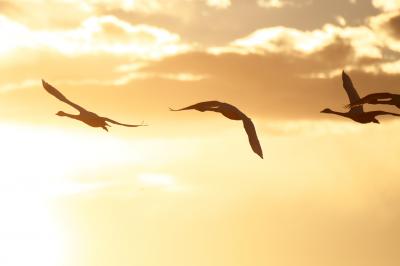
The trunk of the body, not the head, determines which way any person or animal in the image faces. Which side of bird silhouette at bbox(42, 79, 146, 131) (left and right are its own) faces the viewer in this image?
left

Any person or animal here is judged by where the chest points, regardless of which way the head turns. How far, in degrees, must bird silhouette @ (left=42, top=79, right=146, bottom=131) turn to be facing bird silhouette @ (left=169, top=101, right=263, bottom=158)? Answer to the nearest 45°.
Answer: approximately 135° to its left
